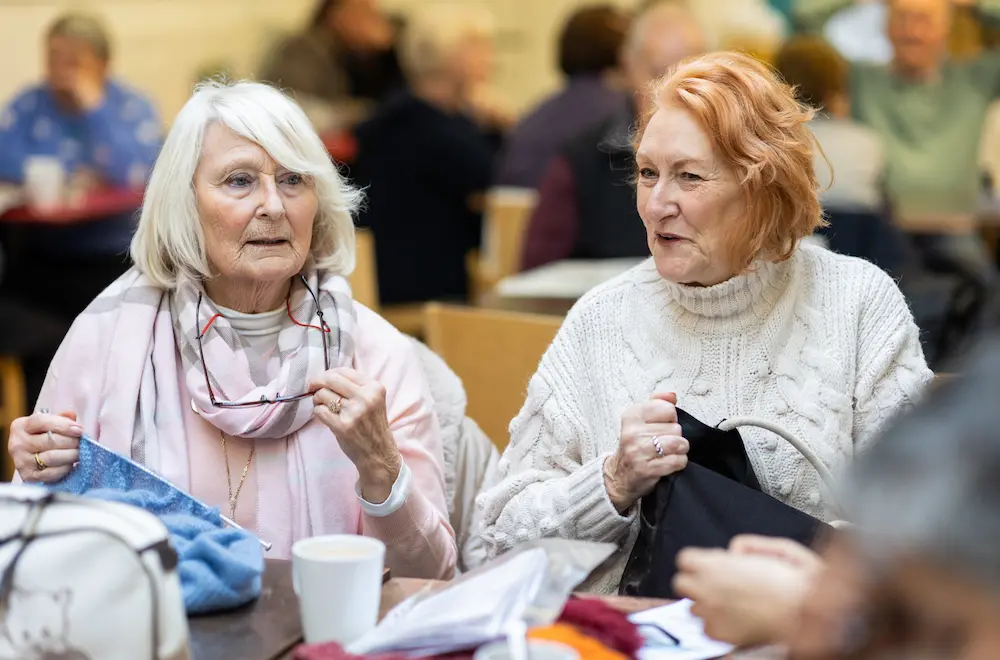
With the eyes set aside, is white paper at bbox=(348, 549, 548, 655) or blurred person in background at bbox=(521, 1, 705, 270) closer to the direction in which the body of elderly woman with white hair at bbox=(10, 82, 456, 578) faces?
the white paper

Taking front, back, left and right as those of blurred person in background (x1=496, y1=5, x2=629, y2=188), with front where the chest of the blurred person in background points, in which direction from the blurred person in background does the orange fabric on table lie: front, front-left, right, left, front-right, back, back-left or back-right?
back-right

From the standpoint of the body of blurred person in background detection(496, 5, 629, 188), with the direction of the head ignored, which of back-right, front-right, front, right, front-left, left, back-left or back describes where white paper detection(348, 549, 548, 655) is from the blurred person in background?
back-right

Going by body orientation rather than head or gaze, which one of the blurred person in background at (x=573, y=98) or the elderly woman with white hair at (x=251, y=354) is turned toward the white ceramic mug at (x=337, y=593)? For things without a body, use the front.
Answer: the elderly woman with white hair

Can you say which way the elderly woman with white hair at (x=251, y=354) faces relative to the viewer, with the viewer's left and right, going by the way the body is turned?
facing the viewer

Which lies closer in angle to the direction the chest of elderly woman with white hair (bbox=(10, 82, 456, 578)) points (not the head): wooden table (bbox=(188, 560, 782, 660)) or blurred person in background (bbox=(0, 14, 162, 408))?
the wooden table

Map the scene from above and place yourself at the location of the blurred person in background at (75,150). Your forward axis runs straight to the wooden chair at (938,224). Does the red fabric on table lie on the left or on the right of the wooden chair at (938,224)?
right

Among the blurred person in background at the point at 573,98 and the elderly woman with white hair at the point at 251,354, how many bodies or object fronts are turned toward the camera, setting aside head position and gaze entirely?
1

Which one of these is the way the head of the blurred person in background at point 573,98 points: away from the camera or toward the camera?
away from the camera

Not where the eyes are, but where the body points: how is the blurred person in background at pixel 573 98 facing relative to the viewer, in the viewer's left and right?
facing away from the viewer and to the right of the viewer

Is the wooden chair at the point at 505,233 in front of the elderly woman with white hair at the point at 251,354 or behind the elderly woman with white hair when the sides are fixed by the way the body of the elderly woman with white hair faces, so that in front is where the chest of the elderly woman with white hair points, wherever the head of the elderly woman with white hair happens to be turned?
behind
